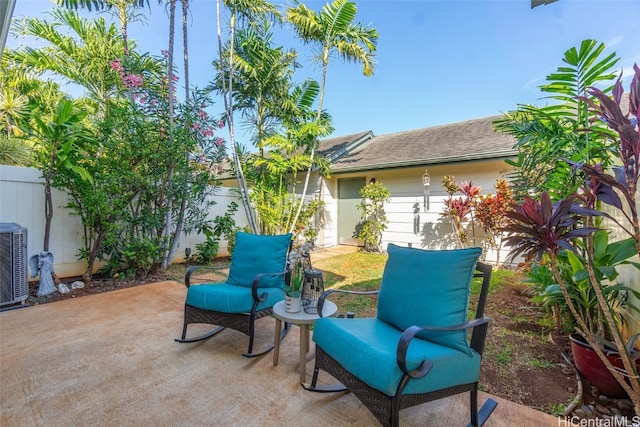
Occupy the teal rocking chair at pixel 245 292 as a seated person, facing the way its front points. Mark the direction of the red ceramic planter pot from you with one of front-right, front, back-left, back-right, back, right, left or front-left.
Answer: left

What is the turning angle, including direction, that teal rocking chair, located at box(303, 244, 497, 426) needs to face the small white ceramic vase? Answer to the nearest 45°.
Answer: approximately 45° to its right

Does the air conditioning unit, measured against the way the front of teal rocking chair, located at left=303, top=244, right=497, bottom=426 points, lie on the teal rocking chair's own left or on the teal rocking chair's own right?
on the teal rocking chair's own right

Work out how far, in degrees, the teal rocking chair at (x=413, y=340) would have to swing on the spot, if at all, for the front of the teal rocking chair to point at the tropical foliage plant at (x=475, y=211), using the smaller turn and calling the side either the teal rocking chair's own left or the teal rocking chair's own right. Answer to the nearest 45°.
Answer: approximately 135° to the teal rocking chair's own right

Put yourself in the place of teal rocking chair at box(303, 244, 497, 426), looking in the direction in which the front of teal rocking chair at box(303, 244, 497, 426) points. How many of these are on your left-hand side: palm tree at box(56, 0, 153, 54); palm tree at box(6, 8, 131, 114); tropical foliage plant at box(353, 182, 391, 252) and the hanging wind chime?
0

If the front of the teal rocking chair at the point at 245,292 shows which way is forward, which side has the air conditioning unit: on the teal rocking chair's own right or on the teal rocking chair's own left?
on the teal rocking chair's own right

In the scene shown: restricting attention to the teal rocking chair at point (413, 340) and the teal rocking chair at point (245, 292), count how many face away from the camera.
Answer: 0

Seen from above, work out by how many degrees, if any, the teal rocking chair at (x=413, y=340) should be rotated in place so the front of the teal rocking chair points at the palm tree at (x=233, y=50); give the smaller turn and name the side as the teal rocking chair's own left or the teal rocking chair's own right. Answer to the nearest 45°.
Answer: approximately 90° to the teal rocking chair's own right

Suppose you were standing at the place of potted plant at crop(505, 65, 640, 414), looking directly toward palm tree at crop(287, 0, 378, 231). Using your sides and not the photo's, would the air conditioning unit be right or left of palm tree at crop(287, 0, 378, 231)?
left

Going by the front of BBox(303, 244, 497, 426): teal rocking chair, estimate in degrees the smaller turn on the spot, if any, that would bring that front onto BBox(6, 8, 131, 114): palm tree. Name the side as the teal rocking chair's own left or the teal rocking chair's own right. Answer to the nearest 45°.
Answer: approximately 45° to the teal rocking chair's own right

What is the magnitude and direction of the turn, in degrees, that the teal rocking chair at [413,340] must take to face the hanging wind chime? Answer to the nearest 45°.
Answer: approximately 135° to its right

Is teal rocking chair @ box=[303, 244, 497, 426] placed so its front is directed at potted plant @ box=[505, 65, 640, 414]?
no

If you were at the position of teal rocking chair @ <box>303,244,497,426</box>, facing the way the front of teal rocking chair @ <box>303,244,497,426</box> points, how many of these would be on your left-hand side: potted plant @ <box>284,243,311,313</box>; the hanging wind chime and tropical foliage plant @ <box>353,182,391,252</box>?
0

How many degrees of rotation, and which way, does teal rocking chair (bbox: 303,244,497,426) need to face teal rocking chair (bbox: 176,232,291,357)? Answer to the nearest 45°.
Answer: approximately 45° to its right

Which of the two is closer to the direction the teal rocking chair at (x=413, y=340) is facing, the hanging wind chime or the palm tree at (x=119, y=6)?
the palm tree

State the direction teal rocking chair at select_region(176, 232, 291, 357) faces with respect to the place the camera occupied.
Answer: facing the viewer and to the left of the viewer
